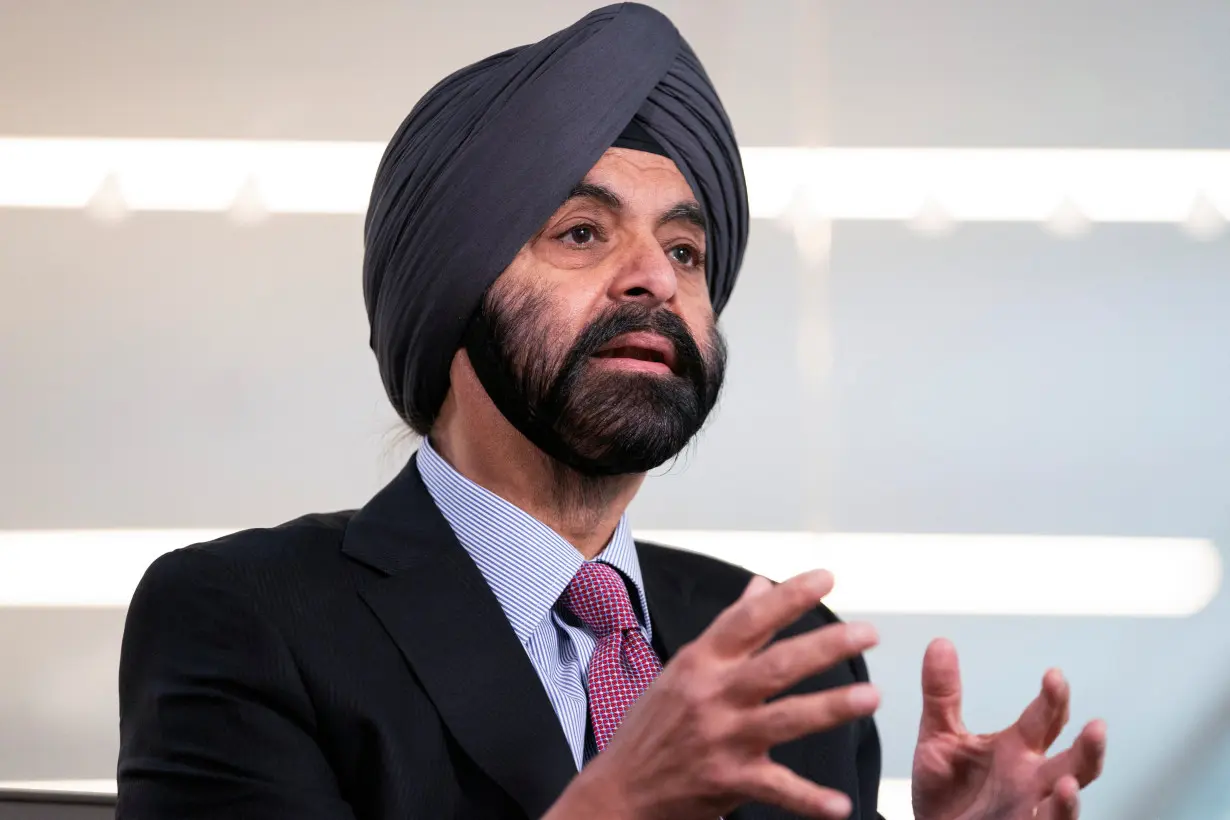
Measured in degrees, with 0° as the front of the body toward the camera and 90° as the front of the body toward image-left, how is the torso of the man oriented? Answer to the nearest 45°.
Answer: approximately 315°

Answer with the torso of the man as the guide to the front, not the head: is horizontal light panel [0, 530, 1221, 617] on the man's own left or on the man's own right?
on the man's own left
